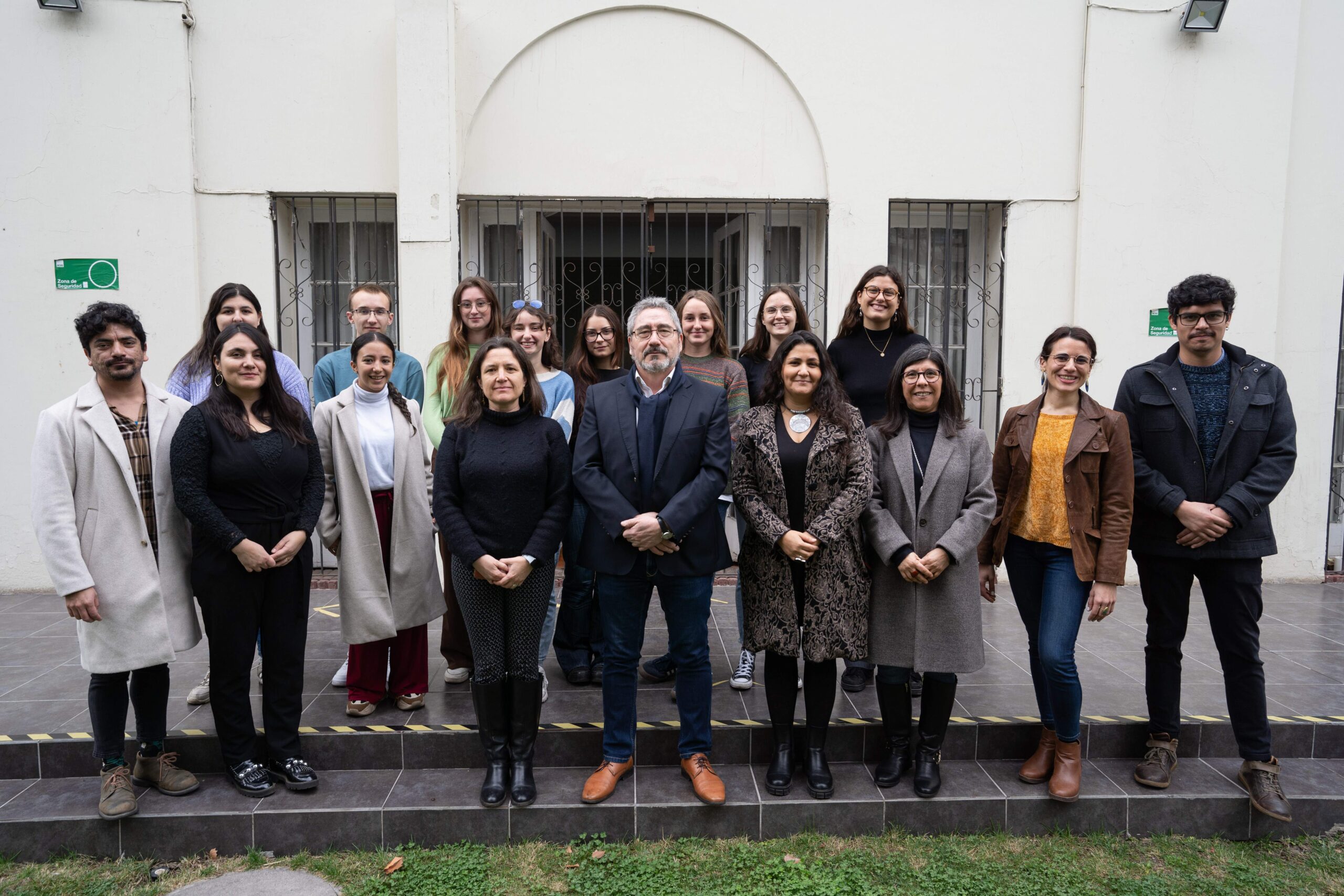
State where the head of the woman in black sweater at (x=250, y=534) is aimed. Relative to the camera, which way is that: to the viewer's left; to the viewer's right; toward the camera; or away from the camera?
toward the camera

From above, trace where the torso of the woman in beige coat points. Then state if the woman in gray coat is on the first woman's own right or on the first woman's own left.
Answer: on the first woman's own left

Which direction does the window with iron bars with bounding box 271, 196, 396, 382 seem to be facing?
toward the camera

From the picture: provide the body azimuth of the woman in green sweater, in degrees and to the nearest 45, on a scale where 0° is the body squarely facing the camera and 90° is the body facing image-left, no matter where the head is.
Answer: approximately 0°

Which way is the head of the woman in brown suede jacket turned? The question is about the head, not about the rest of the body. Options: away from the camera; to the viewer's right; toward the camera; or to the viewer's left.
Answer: toward the camera

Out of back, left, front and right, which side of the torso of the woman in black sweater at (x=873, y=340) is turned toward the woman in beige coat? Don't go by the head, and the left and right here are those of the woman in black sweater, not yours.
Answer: right

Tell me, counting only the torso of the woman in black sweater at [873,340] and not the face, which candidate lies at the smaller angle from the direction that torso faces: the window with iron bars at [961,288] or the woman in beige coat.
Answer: the woman in beige coat

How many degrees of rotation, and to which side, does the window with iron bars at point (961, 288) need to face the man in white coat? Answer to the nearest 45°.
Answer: approximately 45° to its right

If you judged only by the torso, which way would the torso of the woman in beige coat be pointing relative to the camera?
toward the camera

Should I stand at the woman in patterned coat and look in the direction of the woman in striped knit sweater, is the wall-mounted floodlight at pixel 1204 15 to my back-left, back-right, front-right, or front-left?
front-right

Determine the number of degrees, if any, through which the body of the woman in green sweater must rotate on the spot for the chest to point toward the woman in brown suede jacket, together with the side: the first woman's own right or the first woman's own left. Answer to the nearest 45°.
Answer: approximately 45° to the first woman's own left

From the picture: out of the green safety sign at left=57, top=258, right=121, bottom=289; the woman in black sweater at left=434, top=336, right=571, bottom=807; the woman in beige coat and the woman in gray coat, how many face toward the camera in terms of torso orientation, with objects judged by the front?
4

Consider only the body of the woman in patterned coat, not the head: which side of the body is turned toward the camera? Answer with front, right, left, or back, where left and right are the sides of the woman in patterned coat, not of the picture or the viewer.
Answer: front

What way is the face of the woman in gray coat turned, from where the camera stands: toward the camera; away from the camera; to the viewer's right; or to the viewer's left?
toward the camera

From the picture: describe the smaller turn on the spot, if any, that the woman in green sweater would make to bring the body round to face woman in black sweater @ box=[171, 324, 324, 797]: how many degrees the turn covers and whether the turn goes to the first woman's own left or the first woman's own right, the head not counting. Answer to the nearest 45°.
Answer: approximately 45° to the first woman's own right
